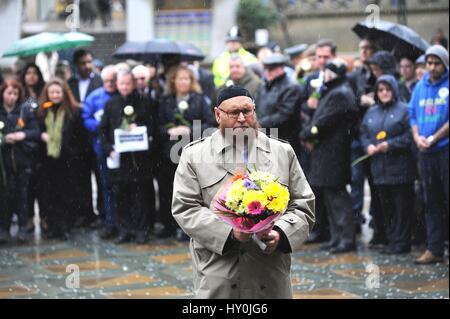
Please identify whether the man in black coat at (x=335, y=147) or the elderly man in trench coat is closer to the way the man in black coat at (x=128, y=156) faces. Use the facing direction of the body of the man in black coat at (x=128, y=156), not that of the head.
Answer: the elderly man in trench coat

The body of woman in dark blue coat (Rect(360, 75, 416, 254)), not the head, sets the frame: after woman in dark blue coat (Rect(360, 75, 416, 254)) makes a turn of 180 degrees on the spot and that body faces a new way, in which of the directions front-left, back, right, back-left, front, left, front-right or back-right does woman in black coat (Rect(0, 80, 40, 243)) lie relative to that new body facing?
back-left

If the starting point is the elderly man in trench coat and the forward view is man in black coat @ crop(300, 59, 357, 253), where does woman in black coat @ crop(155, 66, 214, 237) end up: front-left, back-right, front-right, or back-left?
front-left

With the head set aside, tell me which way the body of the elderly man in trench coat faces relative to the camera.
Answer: toward the camera

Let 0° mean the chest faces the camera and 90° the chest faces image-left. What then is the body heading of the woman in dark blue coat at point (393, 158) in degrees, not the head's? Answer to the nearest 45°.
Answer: approximately 45°

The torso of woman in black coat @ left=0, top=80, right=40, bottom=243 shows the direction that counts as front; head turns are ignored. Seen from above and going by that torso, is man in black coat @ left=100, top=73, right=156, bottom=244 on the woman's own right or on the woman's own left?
on the woman's own left

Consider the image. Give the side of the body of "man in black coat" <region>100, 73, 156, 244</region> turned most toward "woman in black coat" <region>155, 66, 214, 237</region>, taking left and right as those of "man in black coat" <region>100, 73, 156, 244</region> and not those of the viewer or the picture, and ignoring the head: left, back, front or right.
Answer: left

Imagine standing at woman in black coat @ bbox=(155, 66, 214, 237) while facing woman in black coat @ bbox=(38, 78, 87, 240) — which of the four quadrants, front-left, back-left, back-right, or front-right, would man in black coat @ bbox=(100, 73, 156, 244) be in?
front-left

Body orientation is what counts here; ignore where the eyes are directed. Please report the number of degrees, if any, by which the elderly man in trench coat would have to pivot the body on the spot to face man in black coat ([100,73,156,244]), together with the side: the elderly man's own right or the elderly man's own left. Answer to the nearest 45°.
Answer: approximately 180°
